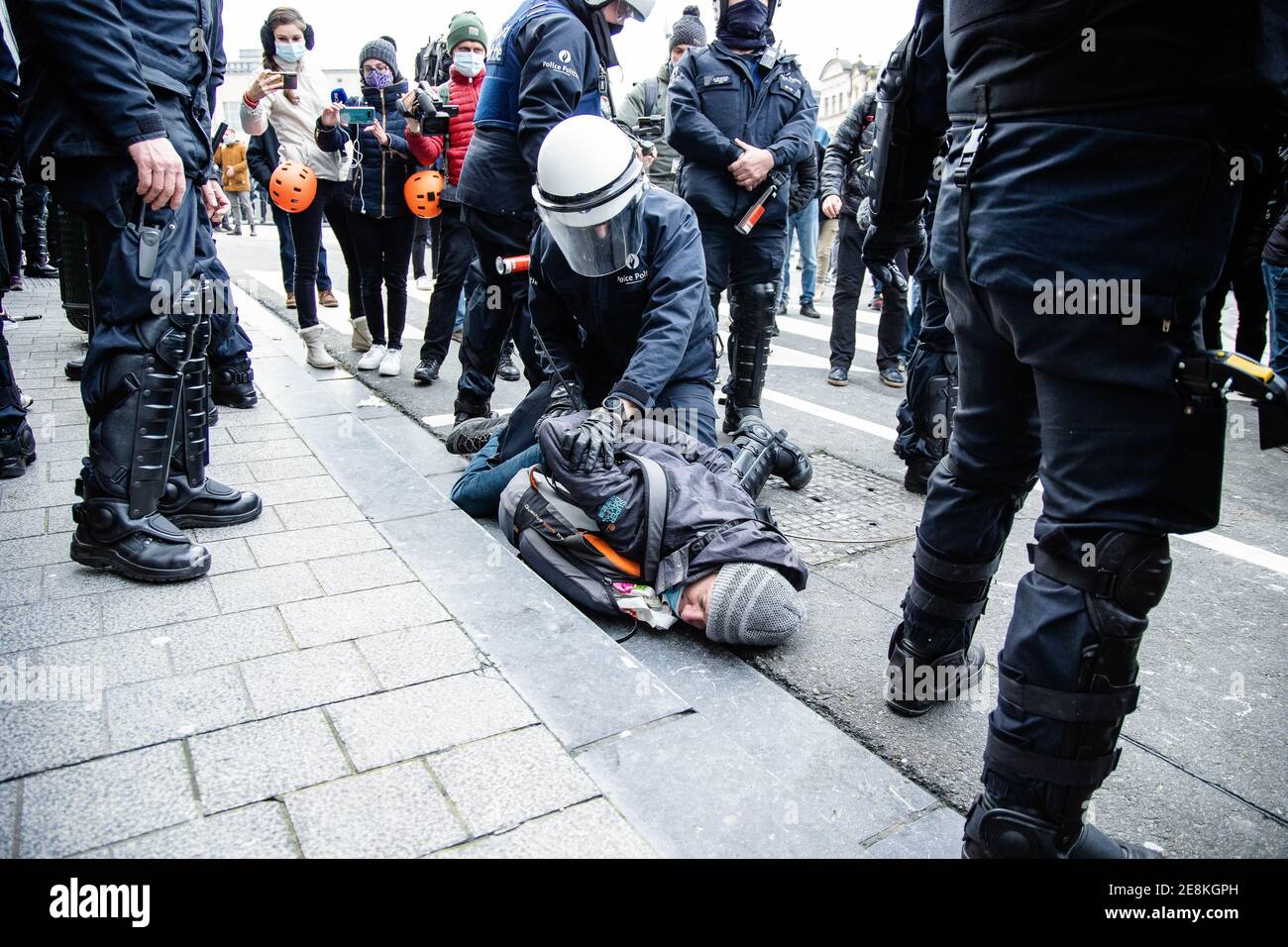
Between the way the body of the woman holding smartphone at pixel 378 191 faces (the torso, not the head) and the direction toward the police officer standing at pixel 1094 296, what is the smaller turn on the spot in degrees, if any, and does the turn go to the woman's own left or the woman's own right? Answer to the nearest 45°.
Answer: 0° — they already face them

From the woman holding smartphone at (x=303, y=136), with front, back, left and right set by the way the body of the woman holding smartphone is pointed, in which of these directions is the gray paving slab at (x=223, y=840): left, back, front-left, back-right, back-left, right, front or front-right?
front

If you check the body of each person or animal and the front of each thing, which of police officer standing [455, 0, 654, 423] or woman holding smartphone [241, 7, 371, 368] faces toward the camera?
the woman holding smartphone

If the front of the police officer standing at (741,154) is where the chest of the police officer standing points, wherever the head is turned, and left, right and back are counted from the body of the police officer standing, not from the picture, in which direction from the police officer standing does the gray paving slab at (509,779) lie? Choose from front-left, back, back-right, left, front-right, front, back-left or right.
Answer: front

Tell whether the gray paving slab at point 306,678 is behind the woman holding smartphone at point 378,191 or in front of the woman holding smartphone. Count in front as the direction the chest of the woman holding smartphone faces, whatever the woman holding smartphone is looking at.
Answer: in front

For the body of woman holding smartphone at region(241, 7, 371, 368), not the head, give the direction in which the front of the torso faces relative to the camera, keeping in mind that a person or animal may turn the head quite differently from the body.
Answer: toward the camera

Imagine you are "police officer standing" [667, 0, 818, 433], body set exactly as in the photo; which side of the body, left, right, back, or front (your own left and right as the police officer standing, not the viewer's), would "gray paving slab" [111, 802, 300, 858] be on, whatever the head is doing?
front

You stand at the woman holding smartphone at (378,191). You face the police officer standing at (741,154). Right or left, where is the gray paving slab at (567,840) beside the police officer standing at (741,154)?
right

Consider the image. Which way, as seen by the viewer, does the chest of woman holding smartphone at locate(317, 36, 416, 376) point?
toward the camera

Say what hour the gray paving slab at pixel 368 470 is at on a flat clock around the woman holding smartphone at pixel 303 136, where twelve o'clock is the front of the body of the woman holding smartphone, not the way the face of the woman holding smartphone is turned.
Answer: The gray paving slab is roughly at 12 o'clock from the woman holding smartphone.

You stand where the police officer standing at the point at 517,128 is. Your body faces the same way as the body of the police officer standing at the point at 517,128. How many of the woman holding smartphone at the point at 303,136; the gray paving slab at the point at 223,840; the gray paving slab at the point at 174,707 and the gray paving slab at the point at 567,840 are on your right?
3

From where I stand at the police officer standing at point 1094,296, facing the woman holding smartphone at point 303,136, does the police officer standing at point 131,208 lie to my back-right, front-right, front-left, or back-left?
front-left

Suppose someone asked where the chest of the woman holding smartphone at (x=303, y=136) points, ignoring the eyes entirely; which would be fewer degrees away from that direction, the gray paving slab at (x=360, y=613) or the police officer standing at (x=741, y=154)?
the gray paving slab
